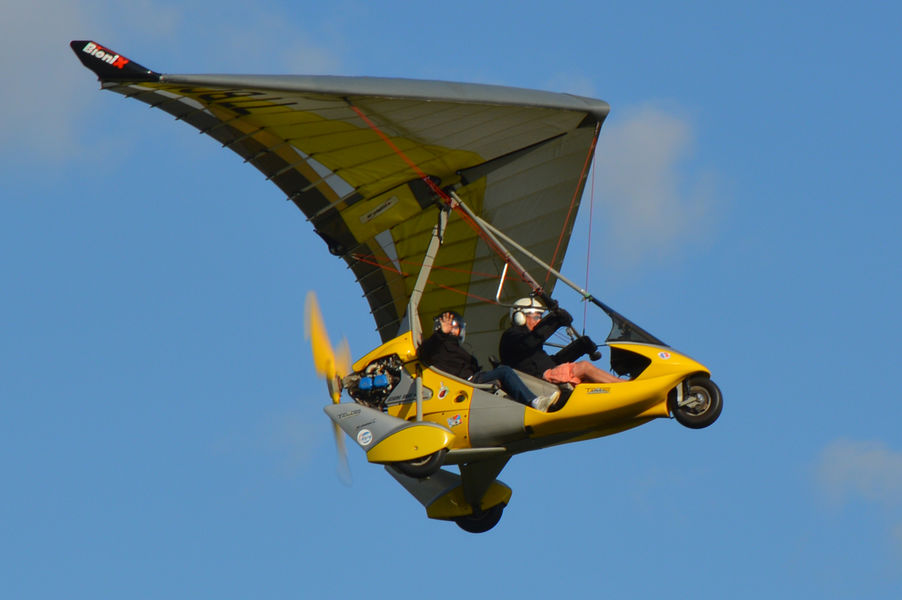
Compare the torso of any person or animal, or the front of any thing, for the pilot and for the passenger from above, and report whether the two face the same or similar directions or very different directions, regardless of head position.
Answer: same or similar directions

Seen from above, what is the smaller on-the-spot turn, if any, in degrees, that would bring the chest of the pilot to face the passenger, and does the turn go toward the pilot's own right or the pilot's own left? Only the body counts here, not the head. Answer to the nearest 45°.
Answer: approximately 180°

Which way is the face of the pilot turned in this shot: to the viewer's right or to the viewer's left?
to the viewer's right

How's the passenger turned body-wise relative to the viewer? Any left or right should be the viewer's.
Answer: facing to the right of the viewer

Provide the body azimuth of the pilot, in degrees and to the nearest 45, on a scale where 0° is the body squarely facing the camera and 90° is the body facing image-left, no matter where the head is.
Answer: approximately 270°

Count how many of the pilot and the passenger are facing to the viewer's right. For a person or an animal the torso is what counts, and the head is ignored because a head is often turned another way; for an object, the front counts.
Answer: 2

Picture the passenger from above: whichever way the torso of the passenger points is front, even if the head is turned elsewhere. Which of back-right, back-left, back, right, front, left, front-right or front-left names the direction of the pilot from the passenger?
front
